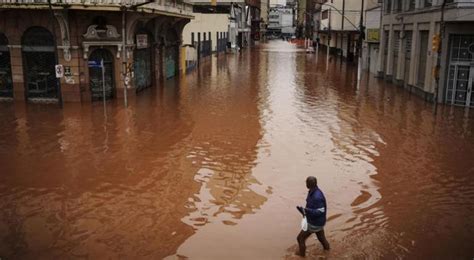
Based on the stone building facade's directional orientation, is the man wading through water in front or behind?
in front

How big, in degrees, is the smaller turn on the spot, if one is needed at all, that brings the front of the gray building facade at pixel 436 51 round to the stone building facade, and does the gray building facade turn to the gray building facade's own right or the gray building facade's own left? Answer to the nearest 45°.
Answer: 0° — it already faces it

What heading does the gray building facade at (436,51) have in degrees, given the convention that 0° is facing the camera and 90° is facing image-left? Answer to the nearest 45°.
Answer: approximately 45°

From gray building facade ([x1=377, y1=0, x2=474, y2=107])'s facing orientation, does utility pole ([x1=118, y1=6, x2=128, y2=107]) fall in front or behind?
in front

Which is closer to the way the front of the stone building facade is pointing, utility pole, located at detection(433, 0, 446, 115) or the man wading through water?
the man wading through water

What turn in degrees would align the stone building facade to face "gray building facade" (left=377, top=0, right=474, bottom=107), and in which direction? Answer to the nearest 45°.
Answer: approximately 90° to its left
